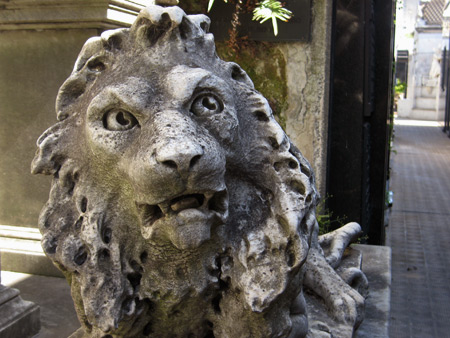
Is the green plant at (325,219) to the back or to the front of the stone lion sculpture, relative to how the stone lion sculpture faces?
to the back

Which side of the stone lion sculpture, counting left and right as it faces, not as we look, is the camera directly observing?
front
